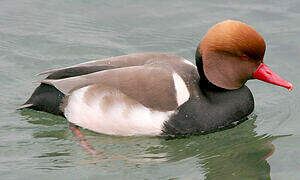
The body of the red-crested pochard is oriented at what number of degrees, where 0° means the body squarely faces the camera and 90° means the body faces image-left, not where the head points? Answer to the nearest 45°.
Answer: approximately 270°
